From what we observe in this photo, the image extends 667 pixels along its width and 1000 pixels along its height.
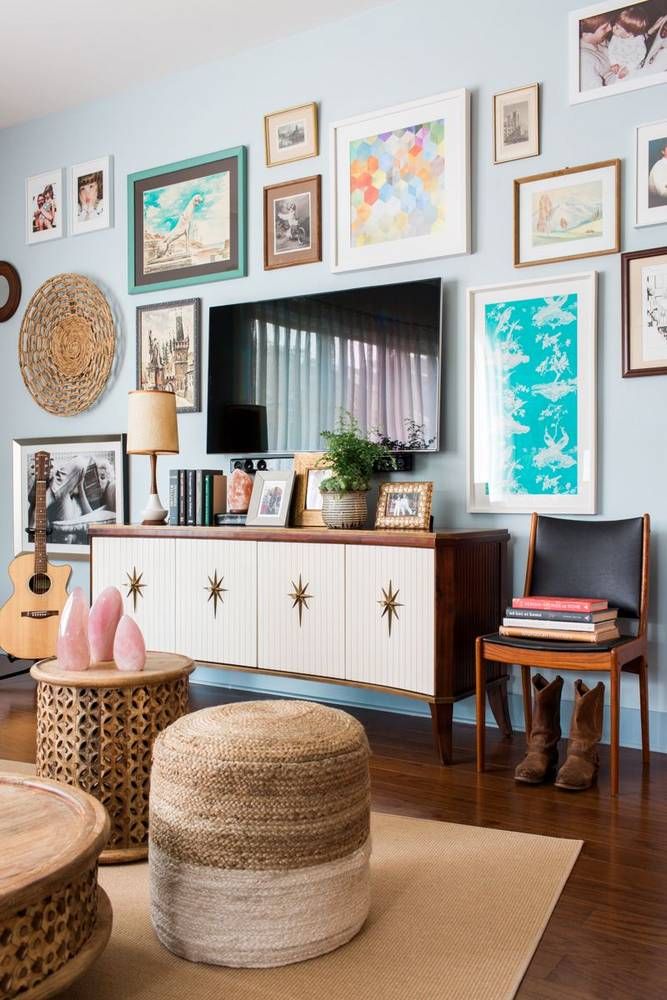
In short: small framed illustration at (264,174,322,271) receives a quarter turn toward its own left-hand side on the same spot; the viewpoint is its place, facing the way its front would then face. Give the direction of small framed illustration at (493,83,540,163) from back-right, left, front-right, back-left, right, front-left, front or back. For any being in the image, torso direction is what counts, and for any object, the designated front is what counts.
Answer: front

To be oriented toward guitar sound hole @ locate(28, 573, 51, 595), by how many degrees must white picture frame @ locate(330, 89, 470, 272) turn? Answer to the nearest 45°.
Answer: approximately 45° to its right

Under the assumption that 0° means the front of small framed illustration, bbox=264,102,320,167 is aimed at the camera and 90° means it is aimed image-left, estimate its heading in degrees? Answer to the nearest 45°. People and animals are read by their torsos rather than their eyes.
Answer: approximately 45°

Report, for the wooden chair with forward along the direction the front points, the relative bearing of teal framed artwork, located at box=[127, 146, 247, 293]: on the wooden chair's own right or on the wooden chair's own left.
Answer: on the wooden chair's own right

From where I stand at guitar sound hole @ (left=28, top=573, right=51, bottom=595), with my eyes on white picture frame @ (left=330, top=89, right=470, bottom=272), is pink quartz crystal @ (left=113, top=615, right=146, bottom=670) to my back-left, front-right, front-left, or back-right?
front-right

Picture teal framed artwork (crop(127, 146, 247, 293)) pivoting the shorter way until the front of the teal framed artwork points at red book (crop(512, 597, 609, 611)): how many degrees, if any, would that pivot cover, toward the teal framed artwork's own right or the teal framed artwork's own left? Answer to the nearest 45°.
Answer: approximately 90° to the teal framed artwork's own left
